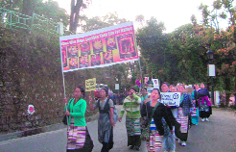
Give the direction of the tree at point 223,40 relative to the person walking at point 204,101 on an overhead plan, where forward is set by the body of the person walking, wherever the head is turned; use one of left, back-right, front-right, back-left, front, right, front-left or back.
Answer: back

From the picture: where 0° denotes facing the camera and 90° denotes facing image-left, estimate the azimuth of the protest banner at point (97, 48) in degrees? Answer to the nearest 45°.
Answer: approximately 0°

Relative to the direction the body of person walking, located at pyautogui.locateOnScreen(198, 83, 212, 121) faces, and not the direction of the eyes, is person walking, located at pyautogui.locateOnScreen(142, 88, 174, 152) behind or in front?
in front

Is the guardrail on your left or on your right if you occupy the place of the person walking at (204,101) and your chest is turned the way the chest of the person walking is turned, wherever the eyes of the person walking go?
on your right

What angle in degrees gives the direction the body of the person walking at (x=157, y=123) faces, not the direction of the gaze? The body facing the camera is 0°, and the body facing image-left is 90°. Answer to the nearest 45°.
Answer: approximately 45°

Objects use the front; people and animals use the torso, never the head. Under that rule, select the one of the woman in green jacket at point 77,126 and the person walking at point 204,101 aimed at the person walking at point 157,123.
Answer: the person walking at point 204,101

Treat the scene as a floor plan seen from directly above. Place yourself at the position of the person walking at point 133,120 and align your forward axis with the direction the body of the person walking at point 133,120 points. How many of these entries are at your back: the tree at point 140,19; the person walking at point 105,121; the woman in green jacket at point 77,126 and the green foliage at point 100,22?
2

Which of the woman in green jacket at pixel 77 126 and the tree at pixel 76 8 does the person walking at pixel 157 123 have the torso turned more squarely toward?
the woman in green jacket

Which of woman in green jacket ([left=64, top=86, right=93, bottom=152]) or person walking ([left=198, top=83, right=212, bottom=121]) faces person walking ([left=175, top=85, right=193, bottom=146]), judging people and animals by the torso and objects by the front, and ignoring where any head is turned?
person walking ([left=198, top=83, right=212, bottom=121])

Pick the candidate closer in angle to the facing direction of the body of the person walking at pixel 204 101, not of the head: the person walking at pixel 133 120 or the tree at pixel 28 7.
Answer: the person walking

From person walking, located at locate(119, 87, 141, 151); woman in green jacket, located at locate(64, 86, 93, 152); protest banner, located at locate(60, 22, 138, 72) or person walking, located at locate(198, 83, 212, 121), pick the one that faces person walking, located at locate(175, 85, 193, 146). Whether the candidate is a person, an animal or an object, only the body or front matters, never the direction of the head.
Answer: person walking, located at locate(198, 83, 212, 121)
